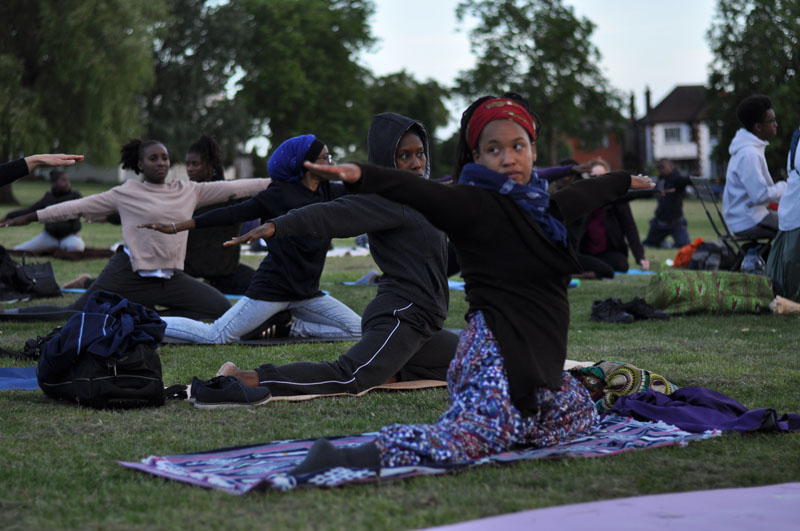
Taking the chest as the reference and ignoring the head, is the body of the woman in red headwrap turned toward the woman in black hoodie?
no

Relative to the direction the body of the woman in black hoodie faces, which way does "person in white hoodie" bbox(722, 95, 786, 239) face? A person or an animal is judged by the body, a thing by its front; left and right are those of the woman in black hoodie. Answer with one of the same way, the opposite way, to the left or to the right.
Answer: the same way

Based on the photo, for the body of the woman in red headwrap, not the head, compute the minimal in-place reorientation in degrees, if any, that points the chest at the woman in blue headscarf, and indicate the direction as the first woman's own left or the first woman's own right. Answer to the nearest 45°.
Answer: approximately 180°

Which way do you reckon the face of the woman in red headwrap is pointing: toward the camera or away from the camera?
toward the camera
